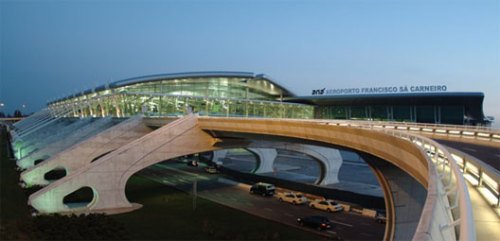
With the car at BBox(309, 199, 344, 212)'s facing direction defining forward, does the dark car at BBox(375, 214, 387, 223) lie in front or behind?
behind

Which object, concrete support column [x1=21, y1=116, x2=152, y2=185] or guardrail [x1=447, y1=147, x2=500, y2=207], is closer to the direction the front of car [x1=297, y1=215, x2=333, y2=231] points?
the concrete support column

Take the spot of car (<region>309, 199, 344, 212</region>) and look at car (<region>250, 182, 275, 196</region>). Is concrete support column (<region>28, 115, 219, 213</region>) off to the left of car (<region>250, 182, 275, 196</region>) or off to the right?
left

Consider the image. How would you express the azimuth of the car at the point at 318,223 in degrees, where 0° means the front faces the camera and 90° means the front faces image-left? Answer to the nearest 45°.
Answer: approximately 135°

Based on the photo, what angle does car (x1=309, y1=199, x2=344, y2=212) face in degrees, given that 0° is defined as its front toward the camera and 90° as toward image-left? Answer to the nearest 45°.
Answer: approximately 135°

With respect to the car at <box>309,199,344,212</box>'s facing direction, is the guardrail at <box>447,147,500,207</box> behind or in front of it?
behind

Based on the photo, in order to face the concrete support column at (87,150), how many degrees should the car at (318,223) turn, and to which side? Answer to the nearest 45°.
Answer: approximately 45° to its left

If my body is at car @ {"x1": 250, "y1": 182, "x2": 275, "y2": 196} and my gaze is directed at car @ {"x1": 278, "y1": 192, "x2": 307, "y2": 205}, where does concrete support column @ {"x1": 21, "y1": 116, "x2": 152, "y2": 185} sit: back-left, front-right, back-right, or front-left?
back-right

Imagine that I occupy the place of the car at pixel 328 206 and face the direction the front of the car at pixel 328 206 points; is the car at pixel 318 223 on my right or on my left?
on my left

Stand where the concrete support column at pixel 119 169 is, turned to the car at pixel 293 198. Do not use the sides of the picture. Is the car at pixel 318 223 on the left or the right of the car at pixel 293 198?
right

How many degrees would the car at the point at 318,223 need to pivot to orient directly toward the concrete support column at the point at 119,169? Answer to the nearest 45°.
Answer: approximately 45° to its left
